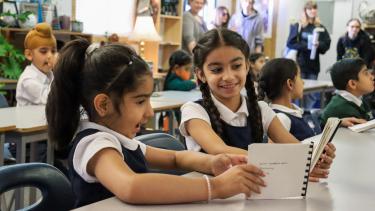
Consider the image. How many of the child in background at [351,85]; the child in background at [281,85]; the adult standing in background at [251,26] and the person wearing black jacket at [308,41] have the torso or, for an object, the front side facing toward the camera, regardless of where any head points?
2

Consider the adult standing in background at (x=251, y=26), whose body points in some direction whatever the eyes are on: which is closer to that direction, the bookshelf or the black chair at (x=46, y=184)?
the black chair

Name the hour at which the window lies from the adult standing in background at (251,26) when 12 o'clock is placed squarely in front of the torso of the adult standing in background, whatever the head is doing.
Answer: The window is roughly at 2 o'clock from the adult standing in background.

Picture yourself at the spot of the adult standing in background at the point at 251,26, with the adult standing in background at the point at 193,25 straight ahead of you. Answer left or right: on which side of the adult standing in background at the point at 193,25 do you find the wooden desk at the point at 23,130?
left

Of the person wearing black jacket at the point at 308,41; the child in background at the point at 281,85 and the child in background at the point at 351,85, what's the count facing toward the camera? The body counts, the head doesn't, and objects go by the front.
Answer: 1

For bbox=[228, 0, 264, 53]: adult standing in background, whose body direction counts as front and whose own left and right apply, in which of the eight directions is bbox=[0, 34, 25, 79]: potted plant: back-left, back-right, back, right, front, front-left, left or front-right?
front-right

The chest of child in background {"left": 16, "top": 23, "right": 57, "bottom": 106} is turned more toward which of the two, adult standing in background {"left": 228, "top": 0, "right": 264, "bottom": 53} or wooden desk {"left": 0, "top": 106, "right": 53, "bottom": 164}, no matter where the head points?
the wooden desk
